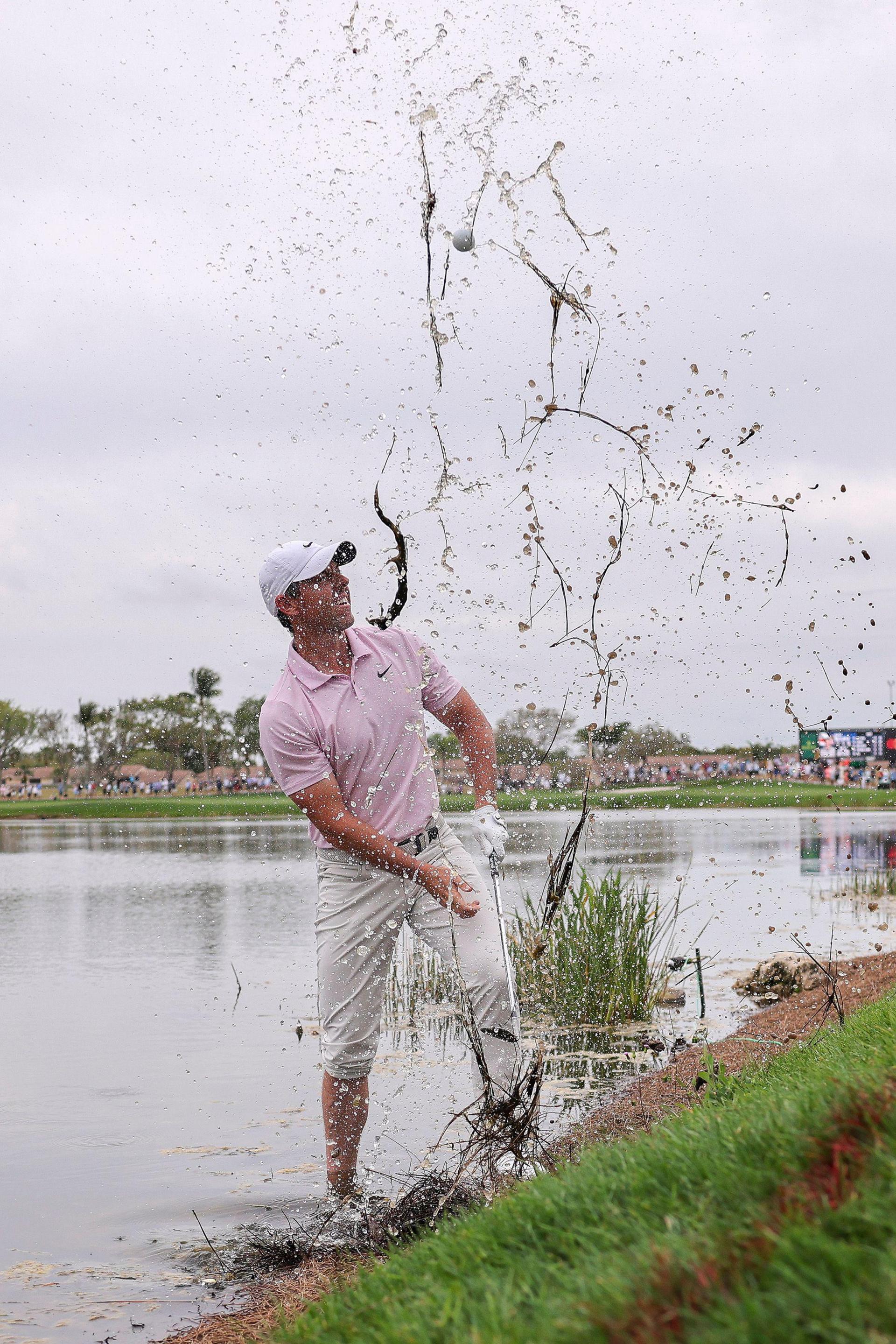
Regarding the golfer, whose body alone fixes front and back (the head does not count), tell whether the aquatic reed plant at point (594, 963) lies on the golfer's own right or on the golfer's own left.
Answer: on the golfer's own left

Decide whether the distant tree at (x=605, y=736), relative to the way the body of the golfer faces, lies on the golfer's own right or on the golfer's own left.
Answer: on the golfer's own left

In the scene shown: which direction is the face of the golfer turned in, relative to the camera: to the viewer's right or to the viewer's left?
to the viewer's right

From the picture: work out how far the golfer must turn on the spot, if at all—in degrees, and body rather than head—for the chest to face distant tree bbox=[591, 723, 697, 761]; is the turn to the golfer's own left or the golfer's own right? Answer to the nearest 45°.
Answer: approximately 90° to the golfer's own left

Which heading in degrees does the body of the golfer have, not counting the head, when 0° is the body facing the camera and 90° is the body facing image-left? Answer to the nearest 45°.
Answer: approximately 315°
